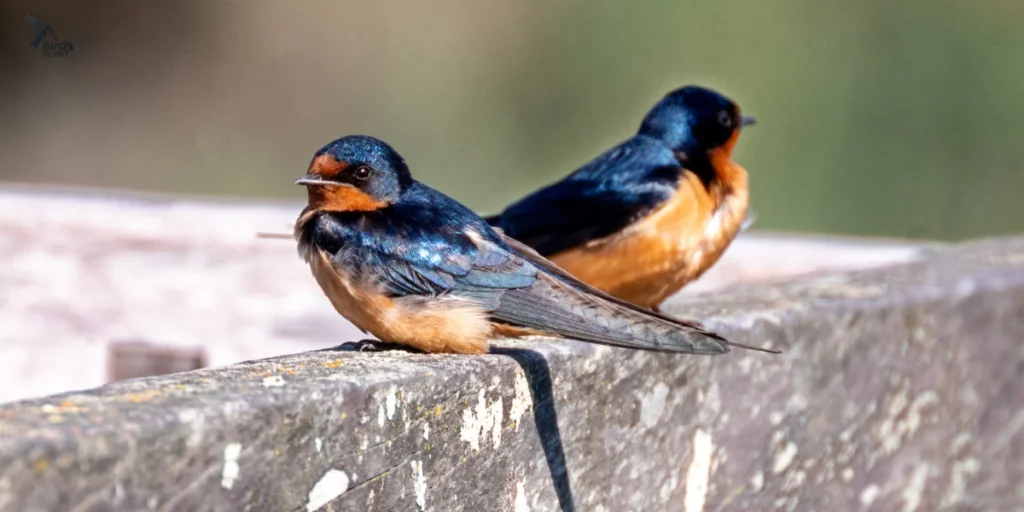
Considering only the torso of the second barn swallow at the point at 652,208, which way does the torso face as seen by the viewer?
to the viewer's right

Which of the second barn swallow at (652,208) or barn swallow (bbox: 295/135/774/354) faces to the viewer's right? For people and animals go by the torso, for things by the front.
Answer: the second barn swallow

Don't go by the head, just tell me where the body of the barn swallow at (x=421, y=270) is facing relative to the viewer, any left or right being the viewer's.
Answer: facing to the left of the viewer

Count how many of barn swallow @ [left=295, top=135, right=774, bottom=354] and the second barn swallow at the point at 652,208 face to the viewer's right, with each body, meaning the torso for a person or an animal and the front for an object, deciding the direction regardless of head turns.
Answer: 1

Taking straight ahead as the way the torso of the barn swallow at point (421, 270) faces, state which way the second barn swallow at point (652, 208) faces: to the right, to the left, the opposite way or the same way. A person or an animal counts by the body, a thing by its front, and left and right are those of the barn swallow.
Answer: the opposite way

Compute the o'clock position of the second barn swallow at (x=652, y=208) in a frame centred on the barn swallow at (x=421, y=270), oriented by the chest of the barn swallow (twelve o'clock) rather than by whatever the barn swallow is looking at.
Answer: The second barn swallow is roughly at 4 o'clock from the barn swallow.
